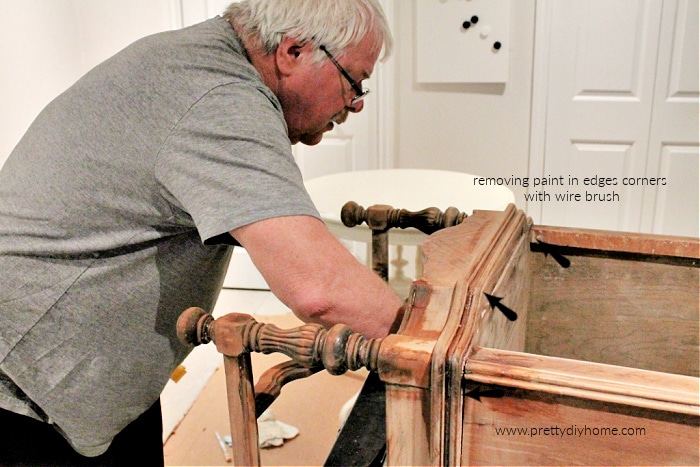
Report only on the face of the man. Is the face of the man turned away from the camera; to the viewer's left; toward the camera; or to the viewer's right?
to the viewer's right

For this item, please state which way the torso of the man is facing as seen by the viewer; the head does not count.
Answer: to the viewer's right
